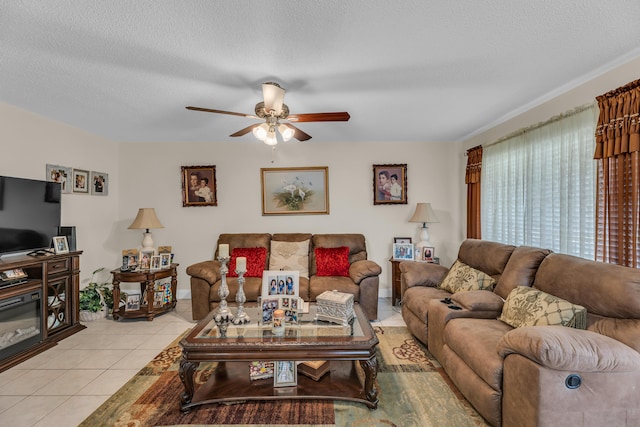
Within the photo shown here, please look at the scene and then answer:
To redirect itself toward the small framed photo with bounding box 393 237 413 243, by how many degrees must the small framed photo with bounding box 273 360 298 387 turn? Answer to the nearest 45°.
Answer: approximately 135° to its left

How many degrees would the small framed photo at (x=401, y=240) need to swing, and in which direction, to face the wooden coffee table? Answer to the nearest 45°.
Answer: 0° — it already faces it

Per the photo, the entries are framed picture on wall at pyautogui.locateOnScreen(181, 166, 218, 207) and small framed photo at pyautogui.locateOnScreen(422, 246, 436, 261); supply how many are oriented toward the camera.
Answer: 2

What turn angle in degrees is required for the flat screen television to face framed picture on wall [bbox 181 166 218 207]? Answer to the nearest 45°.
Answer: approximately 45° to its left

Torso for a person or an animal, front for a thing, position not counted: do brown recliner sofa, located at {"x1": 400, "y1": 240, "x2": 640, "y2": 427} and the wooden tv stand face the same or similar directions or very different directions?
very different directions

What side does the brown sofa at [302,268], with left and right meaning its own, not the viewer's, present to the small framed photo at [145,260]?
right

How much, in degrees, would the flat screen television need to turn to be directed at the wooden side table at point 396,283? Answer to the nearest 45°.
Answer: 0° — it already faces it
